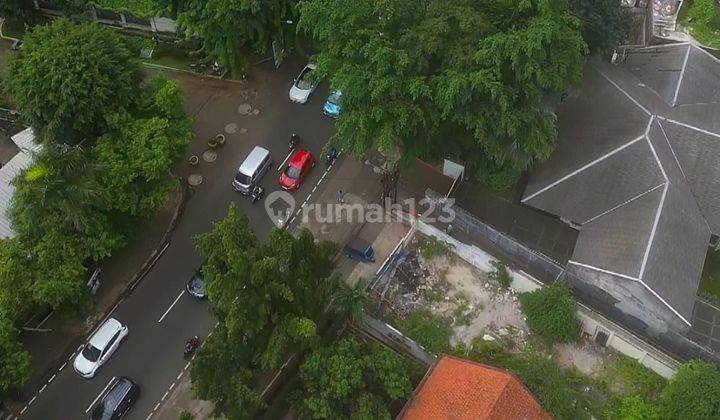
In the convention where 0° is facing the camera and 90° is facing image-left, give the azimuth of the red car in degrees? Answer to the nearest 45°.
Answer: approximately 45°

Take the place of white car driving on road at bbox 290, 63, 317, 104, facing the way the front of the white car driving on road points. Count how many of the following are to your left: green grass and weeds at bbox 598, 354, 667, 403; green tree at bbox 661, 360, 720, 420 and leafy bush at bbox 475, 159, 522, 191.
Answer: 3

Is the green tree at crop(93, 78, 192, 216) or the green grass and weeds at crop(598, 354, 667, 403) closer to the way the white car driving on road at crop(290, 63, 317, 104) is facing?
the green tree
